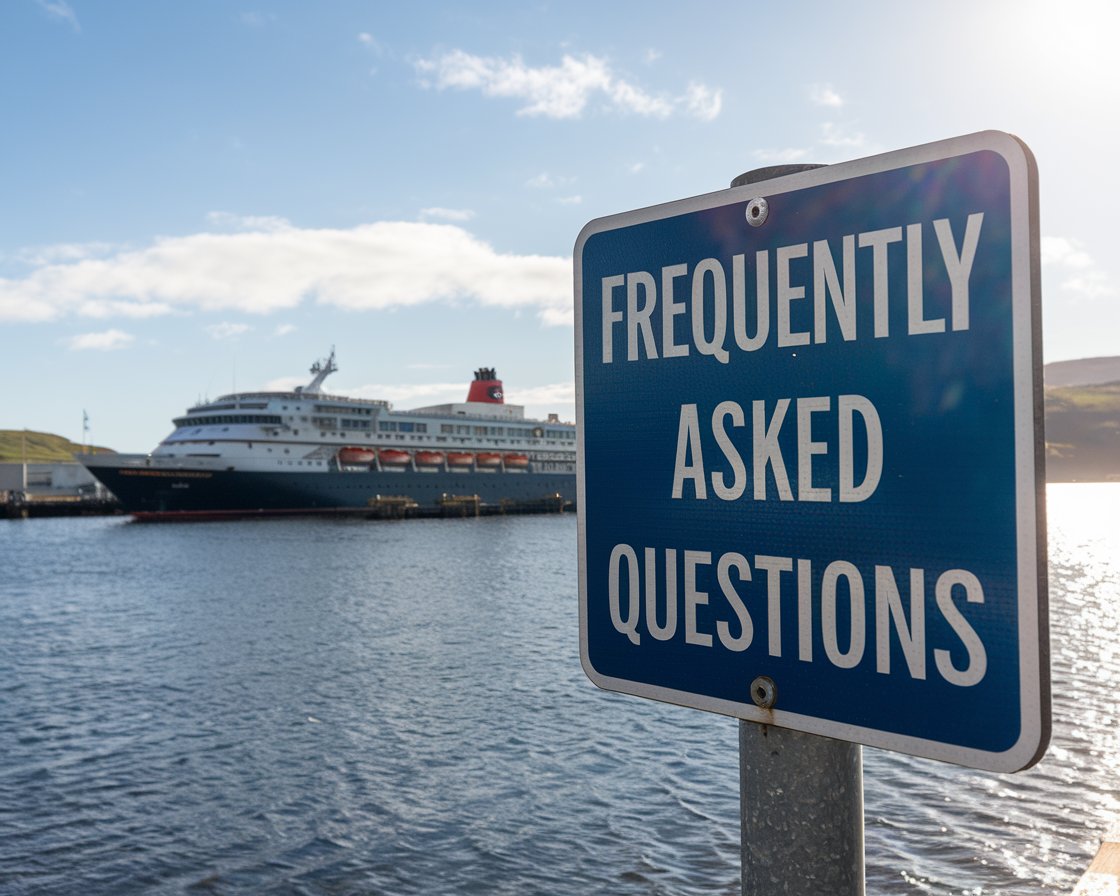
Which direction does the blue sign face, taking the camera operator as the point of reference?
facing the viewer and to the left of the viewer
